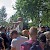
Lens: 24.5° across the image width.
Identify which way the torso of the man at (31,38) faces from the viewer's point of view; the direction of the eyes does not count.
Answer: away from the camera
